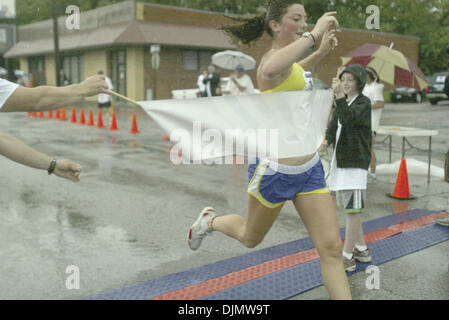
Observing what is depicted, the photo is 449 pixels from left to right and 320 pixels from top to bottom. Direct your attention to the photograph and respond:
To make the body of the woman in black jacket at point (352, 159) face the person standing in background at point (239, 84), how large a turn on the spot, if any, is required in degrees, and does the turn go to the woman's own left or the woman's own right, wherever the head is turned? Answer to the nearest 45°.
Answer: approximately 135° to the woman's own right

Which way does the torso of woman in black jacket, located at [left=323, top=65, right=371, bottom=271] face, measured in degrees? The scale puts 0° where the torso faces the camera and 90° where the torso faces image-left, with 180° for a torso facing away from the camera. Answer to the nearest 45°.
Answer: approximately 45°

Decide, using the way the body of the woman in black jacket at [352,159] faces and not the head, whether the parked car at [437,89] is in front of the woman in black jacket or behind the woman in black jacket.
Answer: behind

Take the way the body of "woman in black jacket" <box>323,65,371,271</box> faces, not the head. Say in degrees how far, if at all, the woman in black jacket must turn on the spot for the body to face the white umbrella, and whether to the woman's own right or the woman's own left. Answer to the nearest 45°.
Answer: approximately 135° to the woman's own right

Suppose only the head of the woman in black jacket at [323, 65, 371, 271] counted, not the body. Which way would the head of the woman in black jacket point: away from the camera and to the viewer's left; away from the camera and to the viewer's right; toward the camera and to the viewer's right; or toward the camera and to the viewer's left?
toward the camera and to the viewer's left

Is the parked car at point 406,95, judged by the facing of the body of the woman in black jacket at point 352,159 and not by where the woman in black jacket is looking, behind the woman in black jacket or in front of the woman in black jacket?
behind
